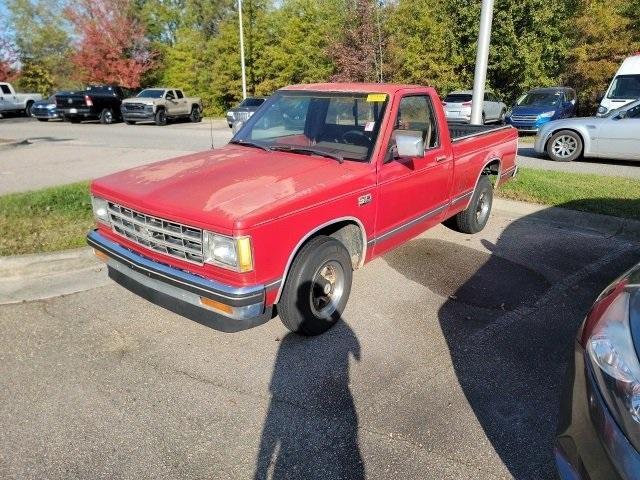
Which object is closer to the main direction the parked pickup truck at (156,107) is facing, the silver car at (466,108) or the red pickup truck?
the red pickup truck

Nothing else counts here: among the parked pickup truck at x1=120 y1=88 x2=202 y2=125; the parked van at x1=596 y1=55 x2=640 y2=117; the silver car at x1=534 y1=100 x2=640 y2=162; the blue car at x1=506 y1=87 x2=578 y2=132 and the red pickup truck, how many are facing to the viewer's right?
0

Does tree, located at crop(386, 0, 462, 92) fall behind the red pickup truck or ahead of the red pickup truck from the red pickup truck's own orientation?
behind

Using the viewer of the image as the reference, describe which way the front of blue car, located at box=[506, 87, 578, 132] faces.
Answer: facing the viewer and to the left of the viewer

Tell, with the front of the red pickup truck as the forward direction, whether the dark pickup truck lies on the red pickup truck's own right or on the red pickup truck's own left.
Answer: on the red pickup truck's own right

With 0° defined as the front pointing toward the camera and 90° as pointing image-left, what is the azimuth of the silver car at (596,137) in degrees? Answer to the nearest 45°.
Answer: approximately 90°

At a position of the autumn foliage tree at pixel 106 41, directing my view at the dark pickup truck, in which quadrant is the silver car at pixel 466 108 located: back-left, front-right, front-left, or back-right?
front-left

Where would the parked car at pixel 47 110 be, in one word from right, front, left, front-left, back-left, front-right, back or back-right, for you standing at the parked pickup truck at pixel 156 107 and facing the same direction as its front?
right

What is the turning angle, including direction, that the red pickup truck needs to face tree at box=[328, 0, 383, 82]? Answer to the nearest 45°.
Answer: approximately 135° to its right

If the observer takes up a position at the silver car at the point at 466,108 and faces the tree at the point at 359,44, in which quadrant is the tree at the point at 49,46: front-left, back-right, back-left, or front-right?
front-left

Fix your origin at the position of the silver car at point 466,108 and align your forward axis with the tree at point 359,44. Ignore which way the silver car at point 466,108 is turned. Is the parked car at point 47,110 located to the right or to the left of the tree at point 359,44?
left

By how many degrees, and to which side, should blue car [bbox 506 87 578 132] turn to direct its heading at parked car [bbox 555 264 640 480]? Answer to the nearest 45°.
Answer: approximately 45° to its left

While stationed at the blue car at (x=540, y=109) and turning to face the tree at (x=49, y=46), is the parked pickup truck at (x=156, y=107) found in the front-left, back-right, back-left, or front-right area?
front-left

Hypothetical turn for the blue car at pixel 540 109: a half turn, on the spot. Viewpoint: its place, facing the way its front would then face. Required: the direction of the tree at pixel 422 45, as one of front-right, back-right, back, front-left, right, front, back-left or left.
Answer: left

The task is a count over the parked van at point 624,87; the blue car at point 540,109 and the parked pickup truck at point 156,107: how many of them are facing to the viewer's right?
0

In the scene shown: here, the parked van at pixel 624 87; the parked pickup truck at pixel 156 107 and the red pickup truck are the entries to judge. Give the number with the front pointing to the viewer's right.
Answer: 0

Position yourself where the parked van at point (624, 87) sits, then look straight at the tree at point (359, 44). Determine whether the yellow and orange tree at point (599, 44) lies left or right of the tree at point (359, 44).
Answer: right

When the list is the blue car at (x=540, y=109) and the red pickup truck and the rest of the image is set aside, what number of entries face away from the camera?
0

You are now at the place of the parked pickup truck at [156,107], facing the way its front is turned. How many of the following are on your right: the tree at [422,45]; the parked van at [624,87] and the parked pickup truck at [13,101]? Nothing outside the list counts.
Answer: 1

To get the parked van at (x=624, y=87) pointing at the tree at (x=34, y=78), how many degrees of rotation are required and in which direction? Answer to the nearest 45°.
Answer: approximately 45° to its right
